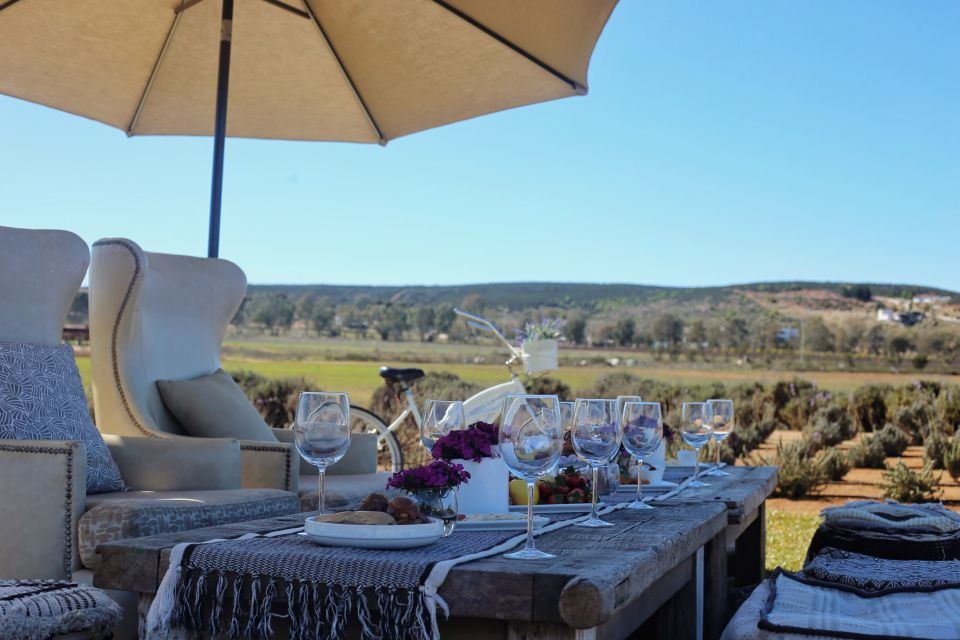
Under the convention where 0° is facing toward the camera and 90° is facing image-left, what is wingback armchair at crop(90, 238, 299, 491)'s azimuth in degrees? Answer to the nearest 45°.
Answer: approximately 315°

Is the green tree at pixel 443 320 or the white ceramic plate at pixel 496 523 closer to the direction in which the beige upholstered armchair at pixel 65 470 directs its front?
the white ceramic plate

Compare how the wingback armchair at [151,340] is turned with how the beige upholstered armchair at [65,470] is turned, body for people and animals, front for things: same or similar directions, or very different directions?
same or similar directions

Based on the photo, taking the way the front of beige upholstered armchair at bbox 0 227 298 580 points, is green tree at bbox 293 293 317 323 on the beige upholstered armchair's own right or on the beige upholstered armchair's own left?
on the beige upholstered armchair's own left

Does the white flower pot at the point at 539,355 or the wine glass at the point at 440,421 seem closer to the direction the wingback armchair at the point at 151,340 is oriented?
the wine glass

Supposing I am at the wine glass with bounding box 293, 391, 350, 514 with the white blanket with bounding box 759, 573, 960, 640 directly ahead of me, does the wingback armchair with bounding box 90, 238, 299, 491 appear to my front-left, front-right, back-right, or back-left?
back-left

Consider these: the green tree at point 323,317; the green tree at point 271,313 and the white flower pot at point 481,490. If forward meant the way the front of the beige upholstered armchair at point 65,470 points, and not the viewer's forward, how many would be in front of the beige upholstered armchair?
1

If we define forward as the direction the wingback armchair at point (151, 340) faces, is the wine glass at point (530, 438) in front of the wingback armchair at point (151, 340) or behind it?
in front

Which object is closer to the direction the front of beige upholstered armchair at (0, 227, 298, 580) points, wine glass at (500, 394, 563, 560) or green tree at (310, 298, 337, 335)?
the wine glass

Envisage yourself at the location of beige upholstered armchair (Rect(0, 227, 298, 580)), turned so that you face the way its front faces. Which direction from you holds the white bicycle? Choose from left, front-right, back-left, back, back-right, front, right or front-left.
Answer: left

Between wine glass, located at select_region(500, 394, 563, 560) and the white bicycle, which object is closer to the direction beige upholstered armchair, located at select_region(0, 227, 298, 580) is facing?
the wine glass

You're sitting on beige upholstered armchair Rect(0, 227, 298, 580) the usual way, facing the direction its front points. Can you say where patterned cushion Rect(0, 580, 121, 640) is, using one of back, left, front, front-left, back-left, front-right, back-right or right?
front-right

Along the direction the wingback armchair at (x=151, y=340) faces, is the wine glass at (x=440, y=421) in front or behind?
in front

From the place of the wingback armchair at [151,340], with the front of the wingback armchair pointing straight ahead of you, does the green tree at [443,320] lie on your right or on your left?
on your left

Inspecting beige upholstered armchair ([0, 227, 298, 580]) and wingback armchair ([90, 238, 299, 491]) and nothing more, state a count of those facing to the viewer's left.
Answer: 0

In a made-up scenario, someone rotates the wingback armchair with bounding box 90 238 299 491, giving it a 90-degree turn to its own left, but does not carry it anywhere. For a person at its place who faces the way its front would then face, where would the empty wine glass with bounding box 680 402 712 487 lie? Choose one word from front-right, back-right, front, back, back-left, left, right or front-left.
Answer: right

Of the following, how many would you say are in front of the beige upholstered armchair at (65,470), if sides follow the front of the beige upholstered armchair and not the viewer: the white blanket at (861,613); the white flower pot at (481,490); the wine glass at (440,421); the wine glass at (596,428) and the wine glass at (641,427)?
5

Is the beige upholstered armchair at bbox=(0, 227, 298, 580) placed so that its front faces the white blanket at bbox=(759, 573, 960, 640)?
yes

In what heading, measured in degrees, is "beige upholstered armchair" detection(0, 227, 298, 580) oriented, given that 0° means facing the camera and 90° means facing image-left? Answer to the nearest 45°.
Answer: approximately 315°

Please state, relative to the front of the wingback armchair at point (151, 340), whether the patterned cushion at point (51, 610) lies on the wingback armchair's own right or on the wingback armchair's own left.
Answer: on the wingback armchair's own right
